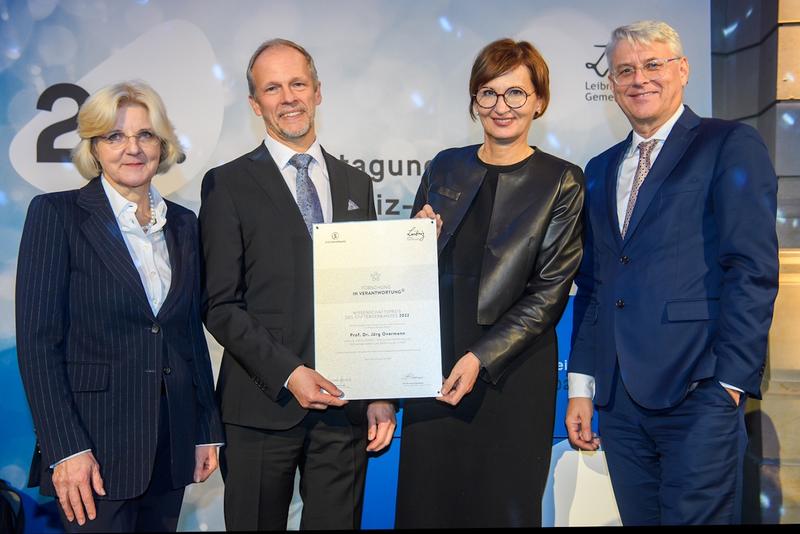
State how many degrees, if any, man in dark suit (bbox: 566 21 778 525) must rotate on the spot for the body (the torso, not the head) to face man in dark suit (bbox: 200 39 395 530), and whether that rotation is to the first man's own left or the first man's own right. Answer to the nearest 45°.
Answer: approximately 45° to the first man's own right

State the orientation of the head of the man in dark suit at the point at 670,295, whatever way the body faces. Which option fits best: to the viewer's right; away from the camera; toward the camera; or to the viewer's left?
toward the camera

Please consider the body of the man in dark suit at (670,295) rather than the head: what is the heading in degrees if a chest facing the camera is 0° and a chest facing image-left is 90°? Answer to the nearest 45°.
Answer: approximately 45°

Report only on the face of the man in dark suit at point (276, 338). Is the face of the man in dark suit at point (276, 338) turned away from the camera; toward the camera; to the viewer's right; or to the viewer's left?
toward the camera
